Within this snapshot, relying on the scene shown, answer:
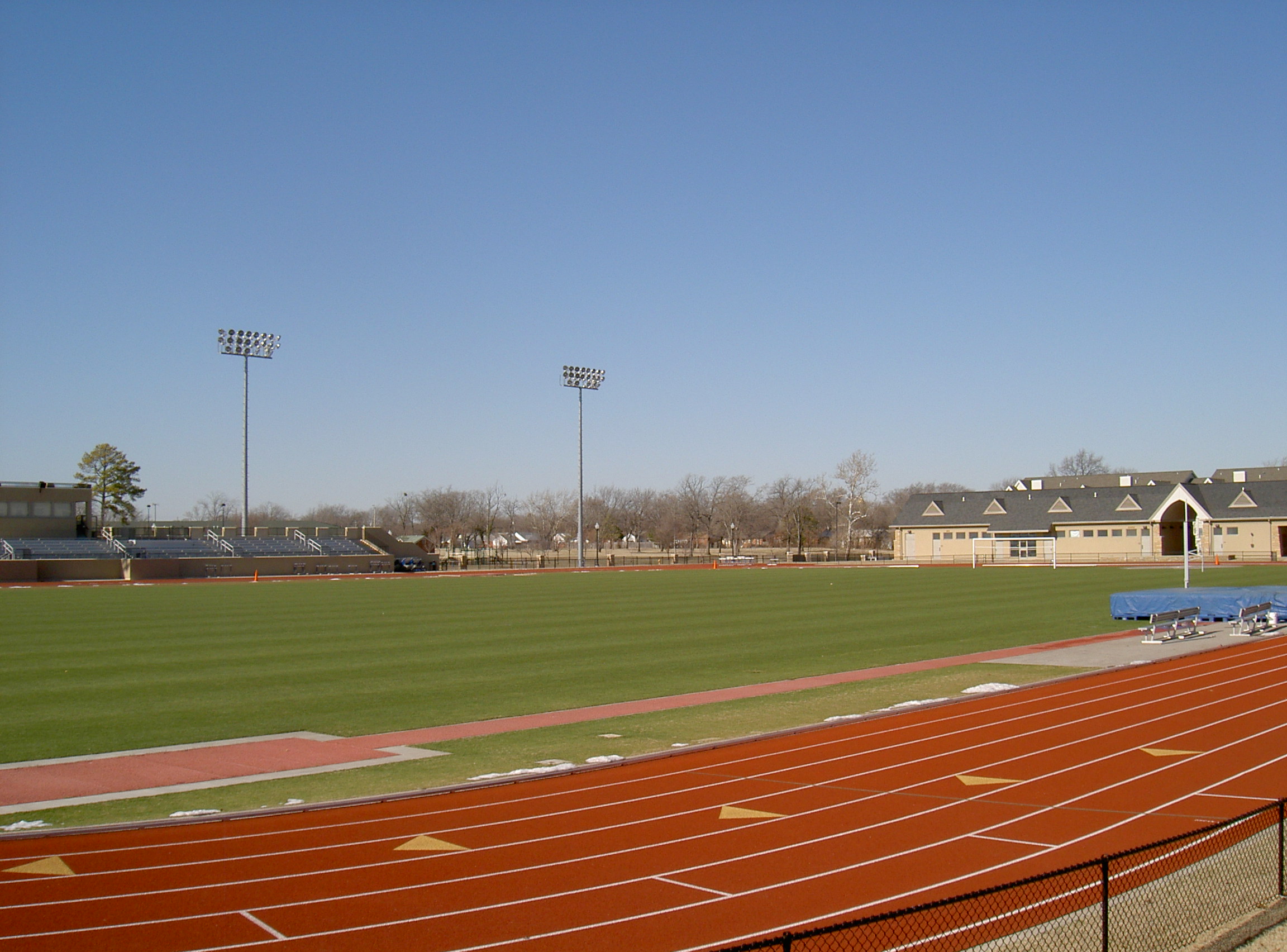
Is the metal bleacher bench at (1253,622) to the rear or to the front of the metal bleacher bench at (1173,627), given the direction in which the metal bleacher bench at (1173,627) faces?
to the rear

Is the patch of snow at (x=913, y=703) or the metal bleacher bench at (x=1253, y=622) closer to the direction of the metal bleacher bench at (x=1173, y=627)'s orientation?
the patch of snow

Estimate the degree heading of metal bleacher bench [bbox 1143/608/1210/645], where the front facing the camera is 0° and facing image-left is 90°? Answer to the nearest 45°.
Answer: approximately 45°

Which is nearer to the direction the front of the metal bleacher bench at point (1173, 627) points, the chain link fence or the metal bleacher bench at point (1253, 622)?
the chain link fence

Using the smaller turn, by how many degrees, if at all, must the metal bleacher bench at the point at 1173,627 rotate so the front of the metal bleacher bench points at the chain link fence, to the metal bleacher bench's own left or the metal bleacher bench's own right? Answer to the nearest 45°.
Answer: approximately 45° to the metal bleacher bench's own left
